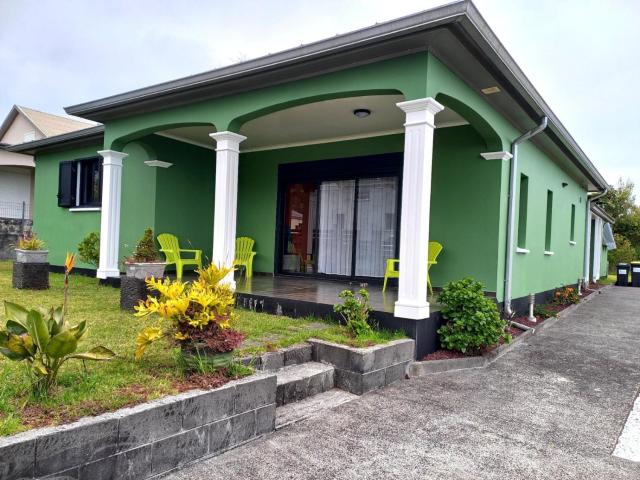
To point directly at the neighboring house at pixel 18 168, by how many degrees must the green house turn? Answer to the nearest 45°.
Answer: approximately 90° to its right

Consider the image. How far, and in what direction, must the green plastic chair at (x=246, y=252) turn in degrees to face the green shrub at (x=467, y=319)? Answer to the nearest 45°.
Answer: approximately 90° to its left

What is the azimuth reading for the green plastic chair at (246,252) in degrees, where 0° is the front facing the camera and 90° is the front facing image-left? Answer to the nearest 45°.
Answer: approximately 45°

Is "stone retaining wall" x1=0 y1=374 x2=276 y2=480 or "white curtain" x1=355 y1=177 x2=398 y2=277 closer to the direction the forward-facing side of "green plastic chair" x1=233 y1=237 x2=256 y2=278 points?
the stone retaining wall

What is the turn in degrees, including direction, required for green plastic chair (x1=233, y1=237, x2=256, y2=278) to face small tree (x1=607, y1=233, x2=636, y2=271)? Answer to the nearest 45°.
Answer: approximately 180°

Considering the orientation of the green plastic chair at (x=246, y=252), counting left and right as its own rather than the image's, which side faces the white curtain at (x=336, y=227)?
left

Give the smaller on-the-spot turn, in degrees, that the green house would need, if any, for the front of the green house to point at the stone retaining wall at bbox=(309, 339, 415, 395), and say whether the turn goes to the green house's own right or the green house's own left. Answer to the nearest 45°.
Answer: approximately 45° to the green house's own left

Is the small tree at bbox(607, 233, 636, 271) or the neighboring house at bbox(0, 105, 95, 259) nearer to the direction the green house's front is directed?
the neighboring house
